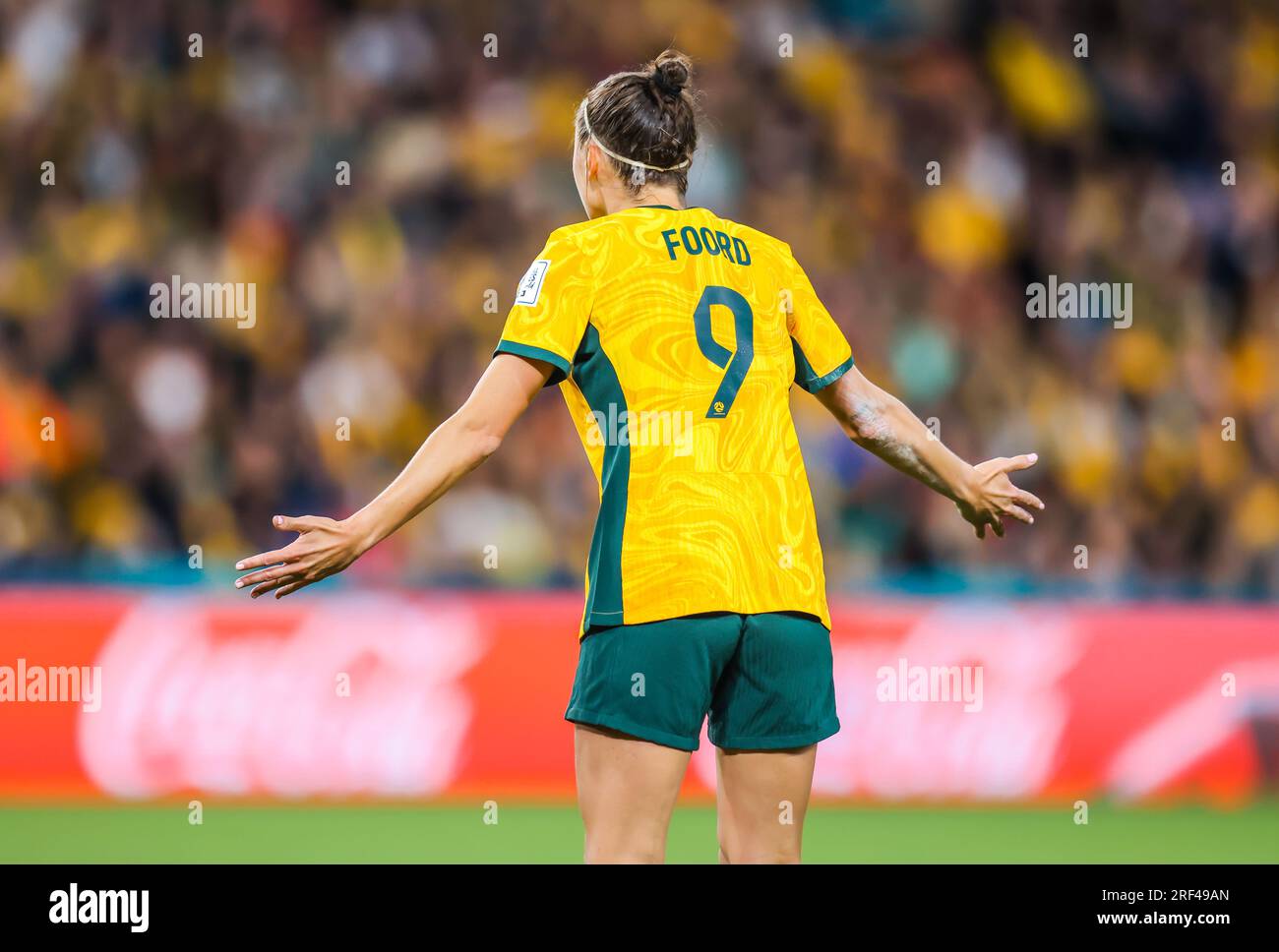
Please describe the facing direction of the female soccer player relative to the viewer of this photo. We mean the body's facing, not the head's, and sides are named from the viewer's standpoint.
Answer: facing away from the viewer and to the left of the viewer

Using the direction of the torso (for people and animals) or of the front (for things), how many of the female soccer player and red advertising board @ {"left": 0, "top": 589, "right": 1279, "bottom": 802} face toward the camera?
1

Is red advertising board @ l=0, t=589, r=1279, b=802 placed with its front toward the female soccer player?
yes

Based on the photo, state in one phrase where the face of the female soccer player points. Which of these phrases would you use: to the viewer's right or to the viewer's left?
to the viewer's left

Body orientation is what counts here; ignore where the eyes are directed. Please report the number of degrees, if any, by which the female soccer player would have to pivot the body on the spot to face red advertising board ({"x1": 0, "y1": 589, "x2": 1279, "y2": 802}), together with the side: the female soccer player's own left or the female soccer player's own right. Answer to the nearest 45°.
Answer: approximately 45° to the female soccer player's own right
